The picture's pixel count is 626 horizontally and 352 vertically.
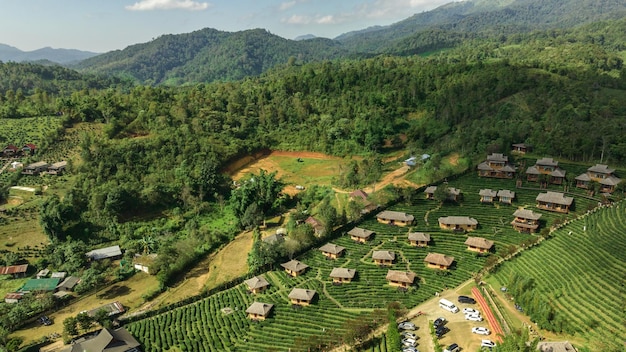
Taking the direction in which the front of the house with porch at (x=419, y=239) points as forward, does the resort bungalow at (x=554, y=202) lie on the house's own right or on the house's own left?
on the house's own left

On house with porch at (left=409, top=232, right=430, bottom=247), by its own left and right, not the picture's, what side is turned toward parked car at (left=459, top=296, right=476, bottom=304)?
front

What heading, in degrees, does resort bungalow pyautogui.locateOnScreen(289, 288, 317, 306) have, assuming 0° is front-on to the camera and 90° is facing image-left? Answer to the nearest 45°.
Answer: approximately 0°

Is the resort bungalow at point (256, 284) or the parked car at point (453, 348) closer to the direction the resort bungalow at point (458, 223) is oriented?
the parked car

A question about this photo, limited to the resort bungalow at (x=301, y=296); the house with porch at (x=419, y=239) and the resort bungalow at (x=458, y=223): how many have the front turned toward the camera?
3

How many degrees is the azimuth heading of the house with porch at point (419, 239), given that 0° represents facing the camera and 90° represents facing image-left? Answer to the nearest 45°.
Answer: approximately 0°

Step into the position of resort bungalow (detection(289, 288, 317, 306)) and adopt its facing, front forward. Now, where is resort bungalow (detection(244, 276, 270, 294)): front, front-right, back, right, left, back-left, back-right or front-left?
back-right

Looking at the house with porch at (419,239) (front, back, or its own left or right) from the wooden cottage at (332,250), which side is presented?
right

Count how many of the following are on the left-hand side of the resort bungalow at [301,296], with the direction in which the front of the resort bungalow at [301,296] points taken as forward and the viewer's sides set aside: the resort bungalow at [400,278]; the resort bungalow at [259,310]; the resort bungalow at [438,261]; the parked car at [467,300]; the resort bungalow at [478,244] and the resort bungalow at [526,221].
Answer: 5

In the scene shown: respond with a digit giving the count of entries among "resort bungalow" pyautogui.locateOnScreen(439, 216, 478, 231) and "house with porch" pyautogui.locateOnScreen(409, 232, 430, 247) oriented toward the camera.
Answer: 2

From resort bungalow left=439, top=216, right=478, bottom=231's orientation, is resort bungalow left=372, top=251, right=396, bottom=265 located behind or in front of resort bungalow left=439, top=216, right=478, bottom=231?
in front

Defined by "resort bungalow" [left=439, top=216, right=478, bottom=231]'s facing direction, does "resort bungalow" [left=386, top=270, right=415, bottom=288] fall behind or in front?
in front

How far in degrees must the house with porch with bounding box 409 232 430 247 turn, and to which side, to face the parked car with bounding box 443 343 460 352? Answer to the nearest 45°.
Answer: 0° — it already faces it

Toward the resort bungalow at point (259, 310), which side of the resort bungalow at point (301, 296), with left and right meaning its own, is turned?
right
